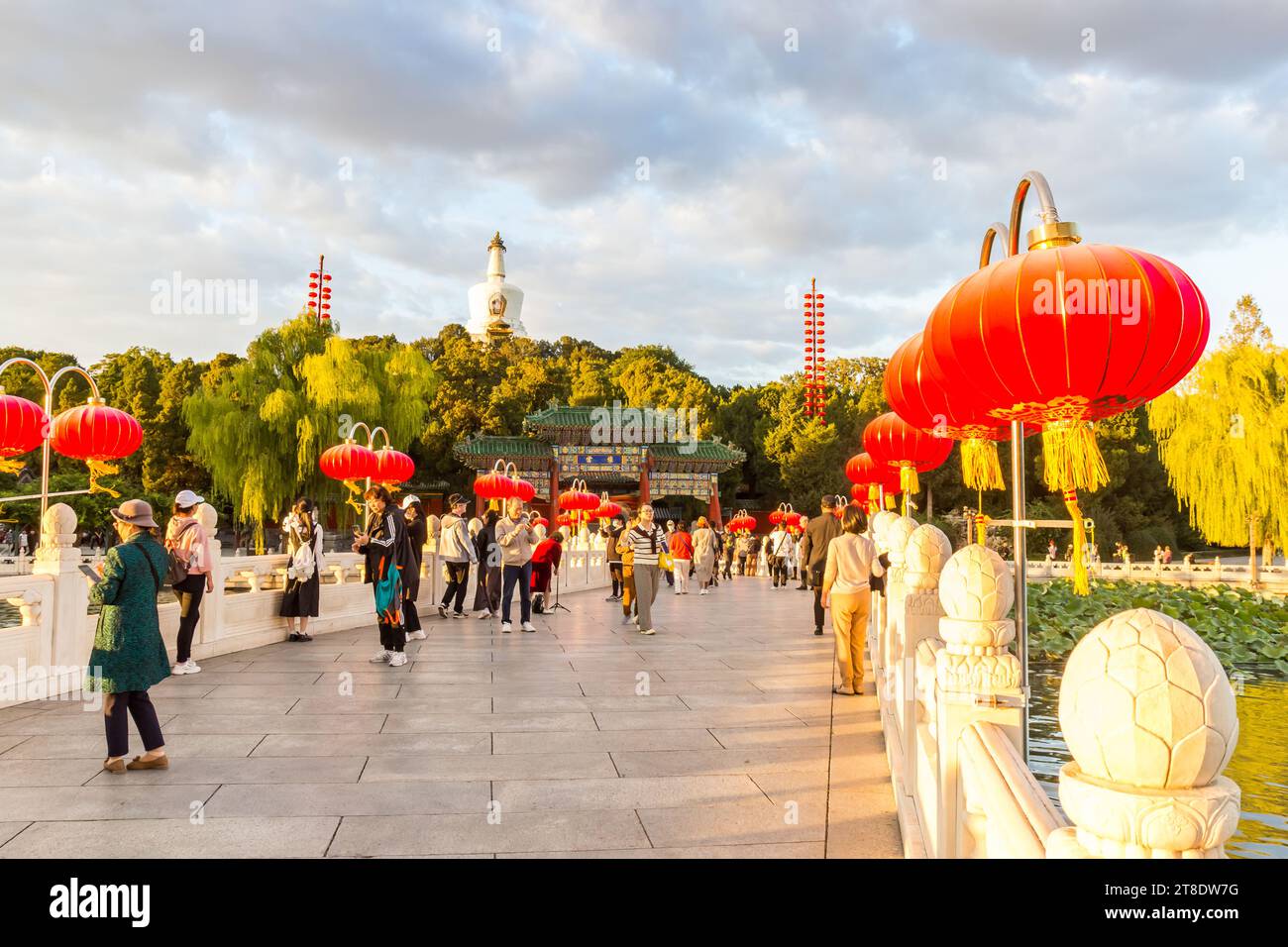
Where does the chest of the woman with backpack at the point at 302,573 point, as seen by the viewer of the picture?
away from the camera

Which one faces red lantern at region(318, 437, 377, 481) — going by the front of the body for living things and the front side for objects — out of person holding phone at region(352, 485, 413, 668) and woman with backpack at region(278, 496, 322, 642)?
the woman with backpack

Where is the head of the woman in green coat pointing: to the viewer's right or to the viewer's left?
to the viewer's left

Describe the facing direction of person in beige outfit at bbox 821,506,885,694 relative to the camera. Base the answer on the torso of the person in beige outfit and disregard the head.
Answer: away from the camera

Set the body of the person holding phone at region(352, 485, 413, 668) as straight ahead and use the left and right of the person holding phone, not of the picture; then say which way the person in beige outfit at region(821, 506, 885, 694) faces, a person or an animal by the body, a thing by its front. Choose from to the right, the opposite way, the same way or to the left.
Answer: the opposite way

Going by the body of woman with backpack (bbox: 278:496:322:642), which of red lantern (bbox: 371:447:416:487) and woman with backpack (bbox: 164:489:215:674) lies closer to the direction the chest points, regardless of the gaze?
the red lantern

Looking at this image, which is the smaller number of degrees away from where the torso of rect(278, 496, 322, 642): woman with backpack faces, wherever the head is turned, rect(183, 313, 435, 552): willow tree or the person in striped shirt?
the willow tree

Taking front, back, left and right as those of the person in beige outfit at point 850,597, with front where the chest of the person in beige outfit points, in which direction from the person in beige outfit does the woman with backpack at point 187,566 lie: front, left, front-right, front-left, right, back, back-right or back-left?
left

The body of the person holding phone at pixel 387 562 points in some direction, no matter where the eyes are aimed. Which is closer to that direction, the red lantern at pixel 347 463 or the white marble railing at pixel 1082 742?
the white marble railing

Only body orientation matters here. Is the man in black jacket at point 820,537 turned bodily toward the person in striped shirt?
no

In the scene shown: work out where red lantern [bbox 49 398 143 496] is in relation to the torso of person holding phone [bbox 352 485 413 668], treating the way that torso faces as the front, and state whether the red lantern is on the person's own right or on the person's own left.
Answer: on the person's own right

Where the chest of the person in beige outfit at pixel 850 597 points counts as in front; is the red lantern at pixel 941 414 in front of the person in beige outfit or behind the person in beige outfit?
behind
